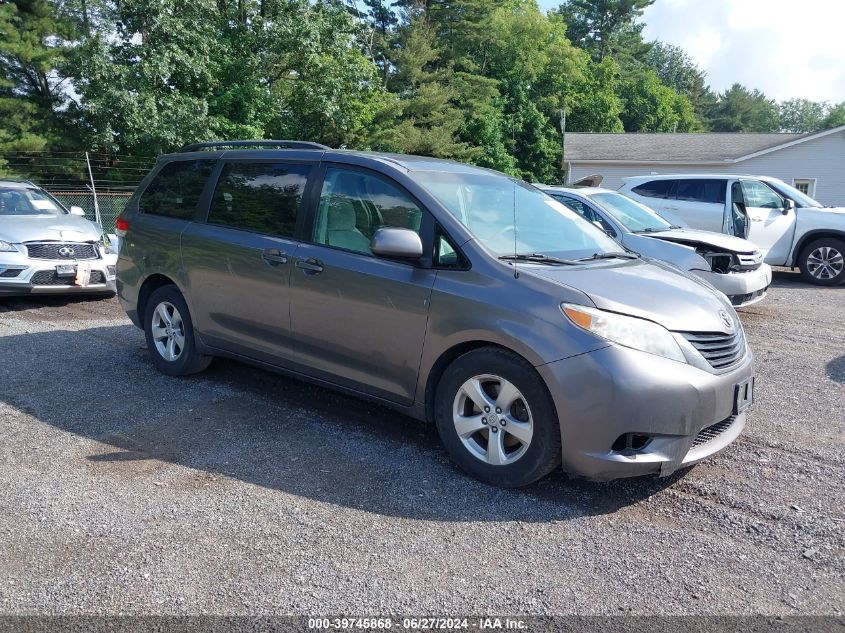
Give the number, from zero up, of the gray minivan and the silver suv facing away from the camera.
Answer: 0

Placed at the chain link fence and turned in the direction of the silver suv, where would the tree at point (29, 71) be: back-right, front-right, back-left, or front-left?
back-right

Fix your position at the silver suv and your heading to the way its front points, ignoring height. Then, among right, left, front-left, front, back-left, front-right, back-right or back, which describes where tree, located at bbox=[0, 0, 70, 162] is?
back-left

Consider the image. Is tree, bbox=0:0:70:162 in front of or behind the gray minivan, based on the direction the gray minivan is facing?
behind

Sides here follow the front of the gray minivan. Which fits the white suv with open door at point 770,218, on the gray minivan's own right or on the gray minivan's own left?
on the gray minivan's own left

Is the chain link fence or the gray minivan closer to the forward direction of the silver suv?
the gray minivan

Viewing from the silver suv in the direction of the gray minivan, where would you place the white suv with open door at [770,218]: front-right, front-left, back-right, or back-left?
front-left

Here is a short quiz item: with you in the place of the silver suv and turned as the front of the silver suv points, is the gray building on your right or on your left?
on your left

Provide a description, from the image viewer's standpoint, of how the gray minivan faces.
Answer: facing the viewer and to the right of the viewer

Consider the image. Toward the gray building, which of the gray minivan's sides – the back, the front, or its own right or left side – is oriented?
left

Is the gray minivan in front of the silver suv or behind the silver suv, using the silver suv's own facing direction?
in front
